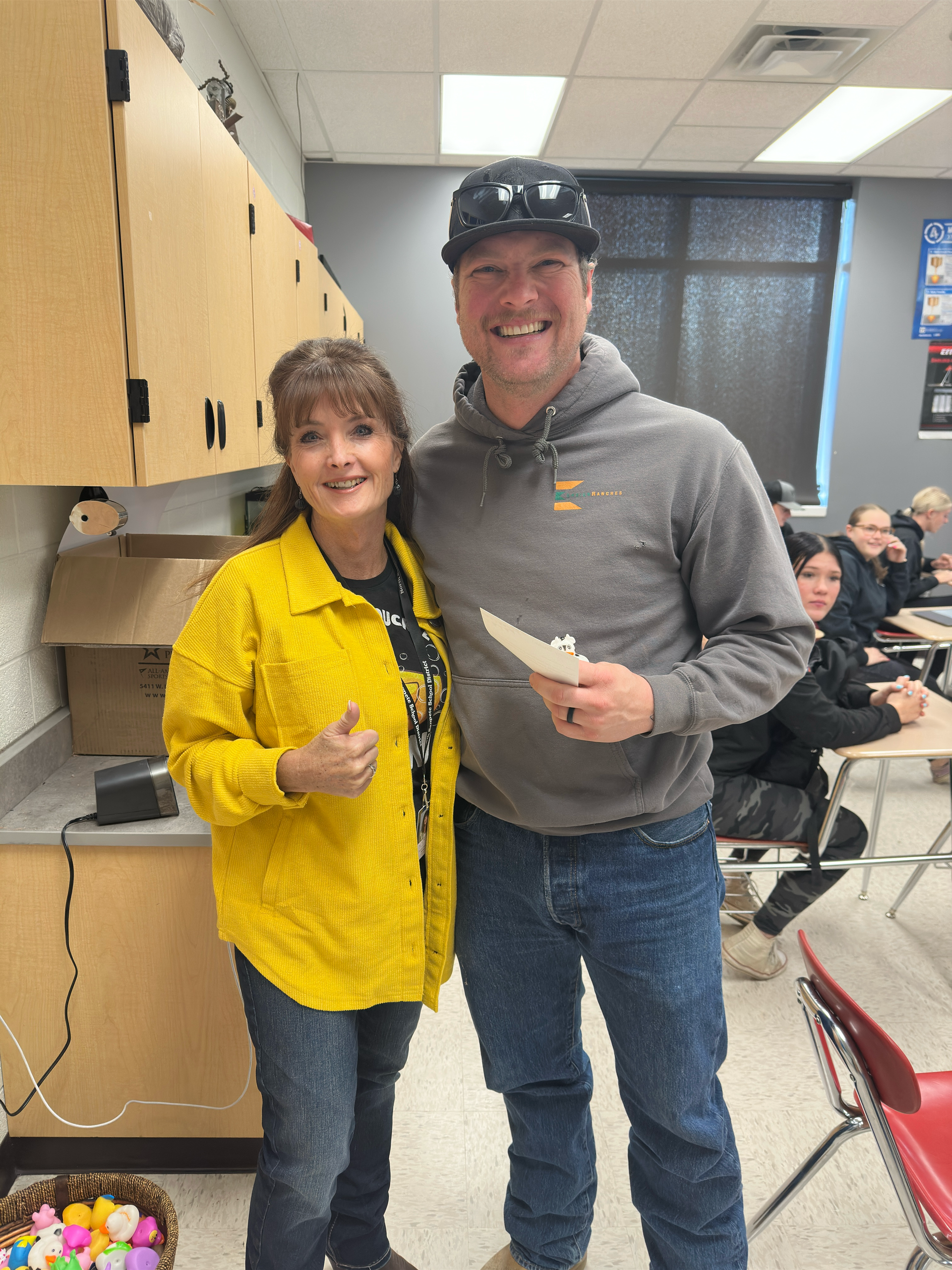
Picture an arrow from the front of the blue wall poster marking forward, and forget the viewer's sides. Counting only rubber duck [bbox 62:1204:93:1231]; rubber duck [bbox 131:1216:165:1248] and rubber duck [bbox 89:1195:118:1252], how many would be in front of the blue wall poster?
3

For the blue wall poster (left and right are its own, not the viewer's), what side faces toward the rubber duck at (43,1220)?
front

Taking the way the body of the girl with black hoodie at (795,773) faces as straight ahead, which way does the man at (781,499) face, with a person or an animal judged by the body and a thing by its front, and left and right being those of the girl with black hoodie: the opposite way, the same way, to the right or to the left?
the same way

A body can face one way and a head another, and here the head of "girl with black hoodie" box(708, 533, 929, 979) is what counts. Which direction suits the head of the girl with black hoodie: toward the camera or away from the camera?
toward the camera

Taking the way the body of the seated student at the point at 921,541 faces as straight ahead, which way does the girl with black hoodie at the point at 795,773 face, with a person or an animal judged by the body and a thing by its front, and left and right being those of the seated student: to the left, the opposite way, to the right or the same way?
the same way

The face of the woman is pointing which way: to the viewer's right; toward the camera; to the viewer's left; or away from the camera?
toward the camera

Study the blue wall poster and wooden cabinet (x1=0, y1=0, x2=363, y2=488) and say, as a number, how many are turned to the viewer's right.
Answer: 1

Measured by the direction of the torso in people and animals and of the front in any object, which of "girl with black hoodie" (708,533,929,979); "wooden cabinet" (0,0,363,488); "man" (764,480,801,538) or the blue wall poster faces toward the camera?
the blue wall poster

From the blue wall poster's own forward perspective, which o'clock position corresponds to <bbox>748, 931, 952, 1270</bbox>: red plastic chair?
The red plastic chair is roughly at 12 o'clock from the blue wall poster.

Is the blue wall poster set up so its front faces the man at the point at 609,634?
yes

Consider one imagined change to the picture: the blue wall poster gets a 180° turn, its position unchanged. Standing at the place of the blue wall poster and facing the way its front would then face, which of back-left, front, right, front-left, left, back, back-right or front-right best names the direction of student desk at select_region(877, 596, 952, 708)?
back

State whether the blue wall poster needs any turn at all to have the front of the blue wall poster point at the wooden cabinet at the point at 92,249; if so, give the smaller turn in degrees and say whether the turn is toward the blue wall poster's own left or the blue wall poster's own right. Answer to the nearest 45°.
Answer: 0° — it already faces it
